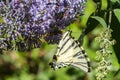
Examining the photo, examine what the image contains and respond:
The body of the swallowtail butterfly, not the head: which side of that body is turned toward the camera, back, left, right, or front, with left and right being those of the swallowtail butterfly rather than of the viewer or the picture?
left
